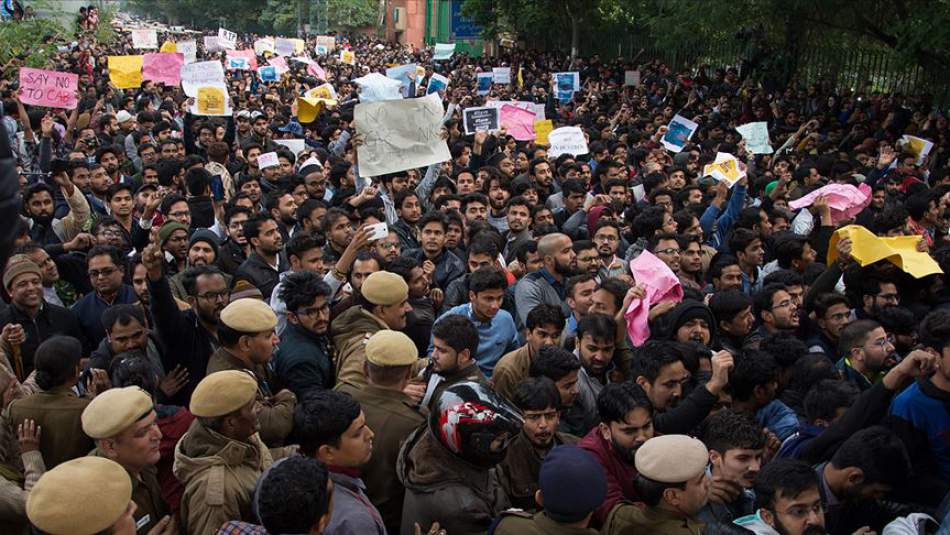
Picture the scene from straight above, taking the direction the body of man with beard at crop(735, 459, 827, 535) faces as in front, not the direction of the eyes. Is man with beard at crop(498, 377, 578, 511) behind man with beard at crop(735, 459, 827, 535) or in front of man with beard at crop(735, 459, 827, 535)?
behind

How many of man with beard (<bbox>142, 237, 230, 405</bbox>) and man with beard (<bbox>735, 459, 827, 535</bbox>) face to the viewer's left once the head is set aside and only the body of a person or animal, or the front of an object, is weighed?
0

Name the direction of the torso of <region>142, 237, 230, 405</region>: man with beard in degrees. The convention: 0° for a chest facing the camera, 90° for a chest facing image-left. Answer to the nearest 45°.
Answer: approximately 315°

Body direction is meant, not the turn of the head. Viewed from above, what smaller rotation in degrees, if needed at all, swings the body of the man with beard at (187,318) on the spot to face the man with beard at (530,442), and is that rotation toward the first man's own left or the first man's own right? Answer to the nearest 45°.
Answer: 0° — they already face them

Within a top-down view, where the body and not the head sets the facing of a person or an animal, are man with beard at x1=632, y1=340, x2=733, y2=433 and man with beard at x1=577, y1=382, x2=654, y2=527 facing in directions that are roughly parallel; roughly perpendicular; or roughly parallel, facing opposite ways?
roughly parallel

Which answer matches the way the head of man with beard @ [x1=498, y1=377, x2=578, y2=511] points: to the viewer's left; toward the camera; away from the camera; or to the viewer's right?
toward the camera

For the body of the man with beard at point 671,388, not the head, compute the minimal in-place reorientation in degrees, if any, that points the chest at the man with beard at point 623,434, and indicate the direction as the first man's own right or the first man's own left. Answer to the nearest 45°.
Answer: approximately 45° to the first man's own right

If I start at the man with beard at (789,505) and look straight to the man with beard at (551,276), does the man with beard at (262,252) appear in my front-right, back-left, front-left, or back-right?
front-left

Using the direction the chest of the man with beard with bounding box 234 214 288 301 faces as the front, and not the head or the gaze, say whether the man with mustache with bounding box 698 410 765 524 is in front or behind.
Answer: in front

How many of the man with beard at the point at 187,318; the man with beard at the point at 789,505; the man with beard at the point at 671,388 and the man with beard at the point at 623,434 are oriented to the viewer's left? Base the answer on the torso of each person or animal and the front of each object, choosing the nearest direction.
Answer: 0

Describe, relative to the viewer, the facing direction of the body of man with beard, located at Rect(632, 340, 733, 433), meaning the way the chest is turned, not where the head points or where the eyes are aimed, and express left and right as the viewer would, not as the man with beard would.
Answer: facing the viewer and to the right of the viewer

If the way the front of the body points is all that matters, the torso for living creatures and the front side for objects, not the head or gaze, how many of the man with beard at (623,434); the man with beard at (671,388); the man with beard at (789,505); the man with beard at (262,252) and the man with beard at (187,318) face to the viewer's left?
0

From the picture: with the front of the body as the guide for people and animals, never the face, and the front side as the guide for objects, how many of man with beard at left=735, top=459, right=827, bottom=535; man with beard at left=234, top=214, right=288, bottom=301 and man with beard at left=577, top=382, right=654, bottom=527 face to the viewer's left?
0

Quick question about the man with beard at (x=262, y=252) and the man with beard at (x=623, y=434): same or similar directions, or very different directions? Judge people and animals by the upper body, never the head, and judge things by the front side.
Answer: same or similar directions
